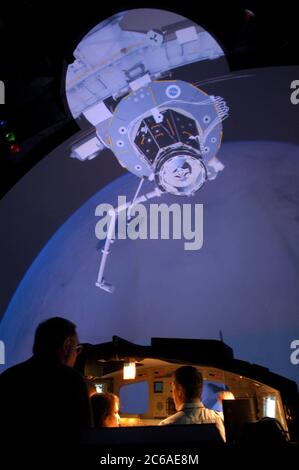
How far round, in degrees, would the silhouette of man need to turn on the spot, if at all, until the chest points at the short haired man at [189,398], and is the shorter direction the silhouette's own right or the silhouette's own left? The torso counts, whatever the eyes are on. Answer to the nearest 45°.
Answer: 0° — they already face them

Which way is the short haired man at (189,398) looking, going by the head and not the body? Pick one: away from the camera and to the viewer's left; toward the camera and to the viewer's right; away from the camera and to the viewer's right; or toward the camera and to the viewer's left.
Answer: away from the camera and to the viewer's left

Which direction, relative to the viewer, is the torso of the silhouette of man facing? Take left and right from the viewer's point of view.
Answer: facing away from the viewer and to the right of the viewer
